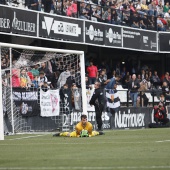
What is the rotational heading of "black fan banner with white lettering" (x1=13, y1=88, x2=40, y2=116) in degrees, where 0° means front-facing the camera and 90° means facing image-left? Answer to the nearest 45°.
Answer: approximately 0°

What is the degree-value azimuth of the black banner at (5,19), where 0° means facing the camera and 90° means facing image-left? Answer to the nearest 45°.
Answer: approximately 0°

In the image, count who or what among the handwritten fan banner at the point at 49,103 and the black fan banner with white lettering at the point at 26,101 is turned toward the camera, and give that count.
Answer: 2

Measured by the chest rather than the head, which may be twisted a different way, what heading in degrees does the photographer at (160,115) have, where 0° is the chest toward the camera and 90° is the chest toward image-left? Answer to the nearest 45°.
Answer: approximately 45°
